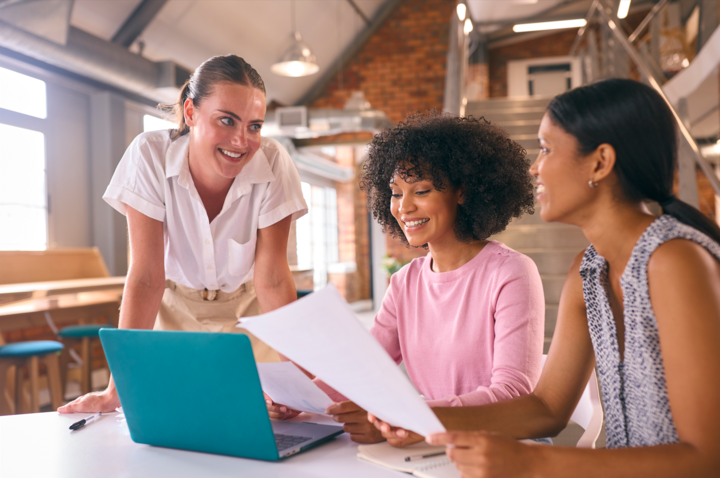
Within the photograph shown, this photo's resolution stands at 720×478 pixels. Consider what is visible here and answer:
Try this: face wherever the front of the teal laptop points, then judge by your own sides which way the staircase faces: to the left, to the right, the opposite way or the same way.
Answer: the opposite way

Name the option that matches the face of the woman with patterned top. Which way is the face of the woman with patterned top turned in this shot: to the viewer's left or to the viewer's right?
to the viewer's left

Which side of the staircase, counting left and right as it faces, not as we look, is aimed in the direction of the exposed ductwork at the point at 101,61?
right

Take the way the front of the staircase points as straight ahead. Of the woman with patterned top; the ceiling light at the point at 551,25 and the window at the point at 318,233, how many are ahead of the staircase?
1

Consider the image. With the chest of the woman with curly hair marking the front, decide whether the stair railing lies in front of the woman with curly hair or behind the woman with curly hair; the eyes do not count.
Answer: behind
